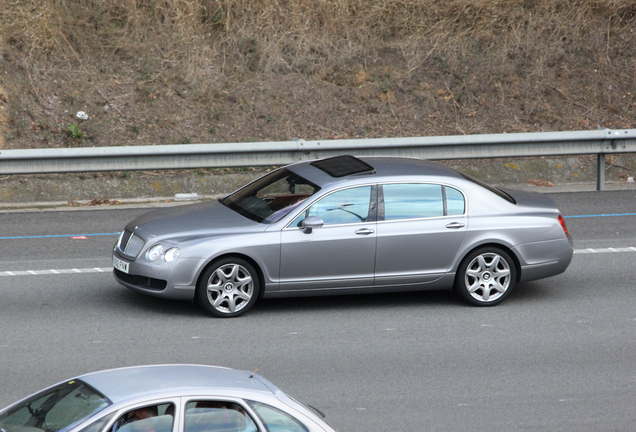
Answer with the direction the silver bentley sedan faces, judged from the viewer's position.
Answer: facing to the left of the viewer
